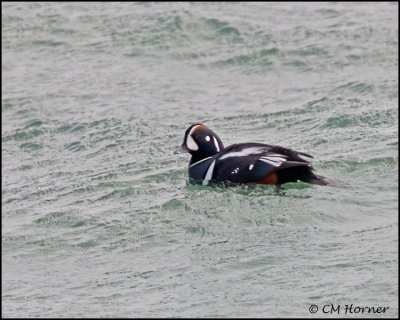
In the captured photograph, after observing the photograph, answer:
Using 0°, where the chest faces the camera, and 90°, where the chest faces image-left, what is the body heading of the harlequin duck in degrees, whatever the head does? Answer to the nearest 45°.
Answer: approximately 90°
